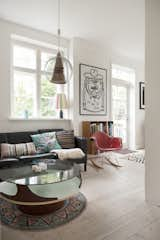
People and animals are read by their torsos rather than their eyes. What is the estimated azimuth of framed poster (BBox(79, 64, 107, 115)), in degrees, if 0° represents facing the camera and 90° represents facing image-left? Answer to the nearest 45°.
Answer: approximately 315°

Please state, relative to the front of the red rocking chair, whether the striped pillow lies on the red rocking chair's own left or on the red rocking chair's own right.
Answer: on the red rocking chair's own right

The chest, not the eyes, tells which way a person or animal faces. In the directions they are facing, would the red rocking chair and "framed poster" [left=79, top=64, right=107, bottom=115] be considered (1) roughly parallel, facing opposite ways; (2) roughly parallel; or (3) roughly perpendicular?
roughly parallel

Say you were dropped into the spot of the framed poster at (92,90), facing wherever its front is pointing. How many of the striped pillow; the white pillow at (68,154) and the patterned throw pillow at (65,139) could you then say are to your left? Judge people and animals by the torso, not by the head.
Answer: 0

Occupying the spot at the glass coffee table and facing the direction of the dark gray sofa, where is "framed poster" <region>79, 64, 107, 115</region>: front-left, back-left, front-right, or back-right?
front-right

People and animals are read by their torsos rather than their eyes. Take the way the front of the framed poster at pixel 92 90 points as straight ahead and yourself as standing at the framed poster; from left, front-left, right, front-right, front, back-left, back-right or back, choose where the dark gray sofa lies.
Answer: right

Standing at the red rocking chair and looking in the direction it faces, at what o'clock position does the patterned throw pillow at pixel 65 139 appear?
The patterned throw pillow is roughly at 3 o'clock from the red rocking chair.

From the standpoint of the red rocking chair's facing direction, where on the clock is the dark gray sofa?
The dark gray sofa is roughly at 3 o'clock from the red rocking chair.

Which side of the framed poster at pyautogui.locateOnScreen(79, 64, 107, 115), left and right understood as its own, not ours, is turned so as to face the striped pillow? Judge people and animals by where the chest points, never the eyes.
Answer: right

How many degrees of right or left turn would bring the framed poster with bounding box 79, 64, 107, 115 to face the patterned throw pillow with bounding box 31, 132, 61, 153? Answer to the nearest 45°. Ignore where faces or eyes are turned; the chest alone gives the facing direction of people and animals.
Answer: approximately 90° to its right

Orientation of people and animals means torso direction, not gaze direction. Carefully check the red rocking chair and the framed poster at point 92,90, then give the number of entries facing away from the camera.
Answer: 0

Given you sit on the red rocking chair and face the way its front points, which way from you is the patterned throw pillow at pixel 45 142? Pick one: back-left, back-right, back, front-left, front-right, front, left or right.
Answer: right
